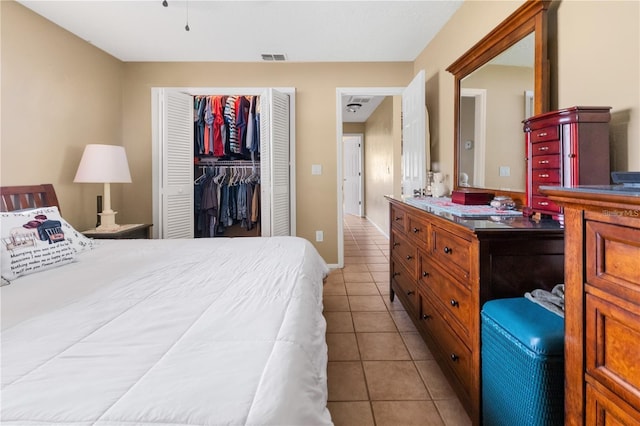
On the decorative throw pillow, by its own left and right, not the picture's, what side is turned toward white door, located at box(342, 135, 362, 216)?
left

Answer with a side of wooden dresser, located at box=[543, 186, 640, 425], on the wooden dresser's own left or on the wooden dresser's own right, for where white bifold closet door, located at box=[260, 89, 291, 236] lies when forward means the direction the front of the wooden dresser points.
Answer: on the wooden dresser's own right

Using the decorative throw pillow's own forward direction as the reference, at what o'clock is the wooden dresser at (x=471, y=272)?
The wooden dresser is roughly at 12 o'clock from the decorative throw pillow.

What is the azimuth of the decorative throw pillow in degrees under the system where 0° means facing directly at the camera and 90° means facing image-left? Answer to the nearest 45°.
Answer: approximately 315°

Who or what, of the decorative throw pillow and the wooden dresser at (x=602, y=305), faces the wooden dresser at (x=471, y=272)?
the decorative throw pillow

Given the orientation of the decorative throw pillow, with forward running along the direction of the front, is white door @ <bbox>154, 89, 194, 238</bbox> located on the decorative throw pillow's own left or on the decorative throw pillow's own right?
on the decorative throw pillow's own left

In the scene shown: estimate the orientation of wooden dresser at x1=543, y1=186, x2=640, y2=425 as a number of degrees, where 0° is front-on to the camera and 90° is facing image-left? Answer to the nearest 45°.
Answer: approximately 45°
